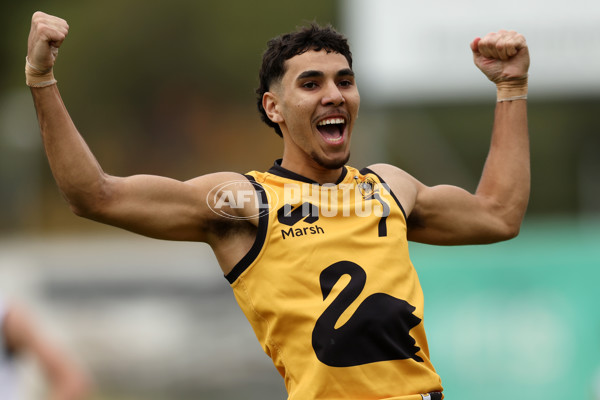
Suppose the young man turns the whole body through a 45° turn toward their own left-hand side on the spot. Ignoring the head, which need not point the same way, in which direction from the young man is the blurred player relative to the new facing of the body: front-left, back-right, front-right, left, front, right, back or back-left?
back

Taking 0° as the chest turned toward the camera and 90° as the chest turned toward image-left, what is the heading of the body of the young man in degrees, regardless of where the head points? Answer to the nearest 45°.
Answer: approximately 0°
